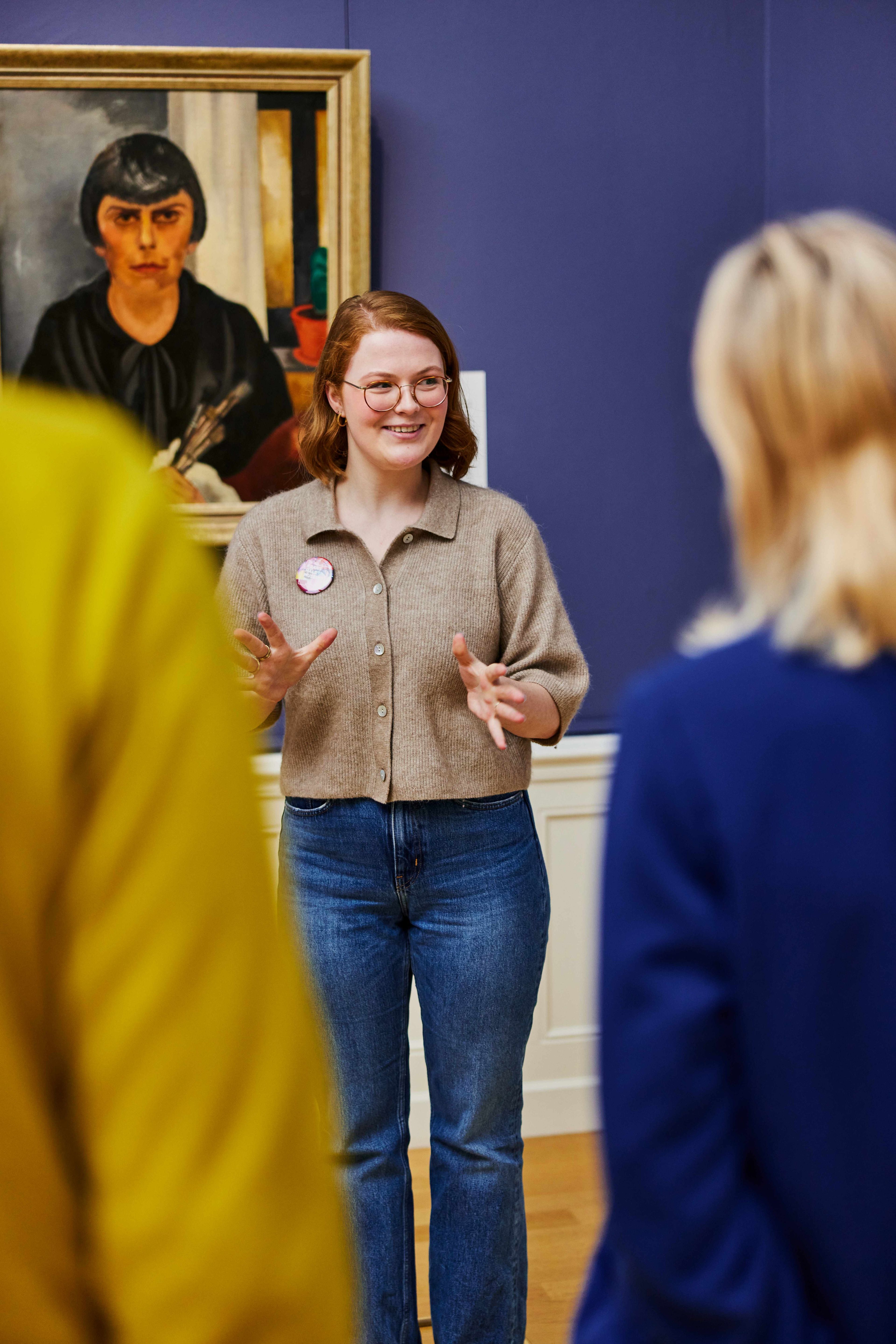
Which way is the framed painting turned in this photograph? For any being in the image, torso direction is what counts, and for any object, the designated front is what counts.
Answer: toward the camera

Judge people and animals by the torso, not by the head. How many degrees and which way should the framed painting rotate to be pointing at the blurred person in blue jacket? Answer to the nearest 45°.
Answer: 0° — it already faces them

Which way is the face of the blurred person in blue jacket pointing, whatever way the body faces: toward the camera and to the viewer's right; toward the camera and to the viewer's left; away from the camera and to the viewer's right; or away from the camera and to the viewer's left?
away from the camera and to the viewer's left
